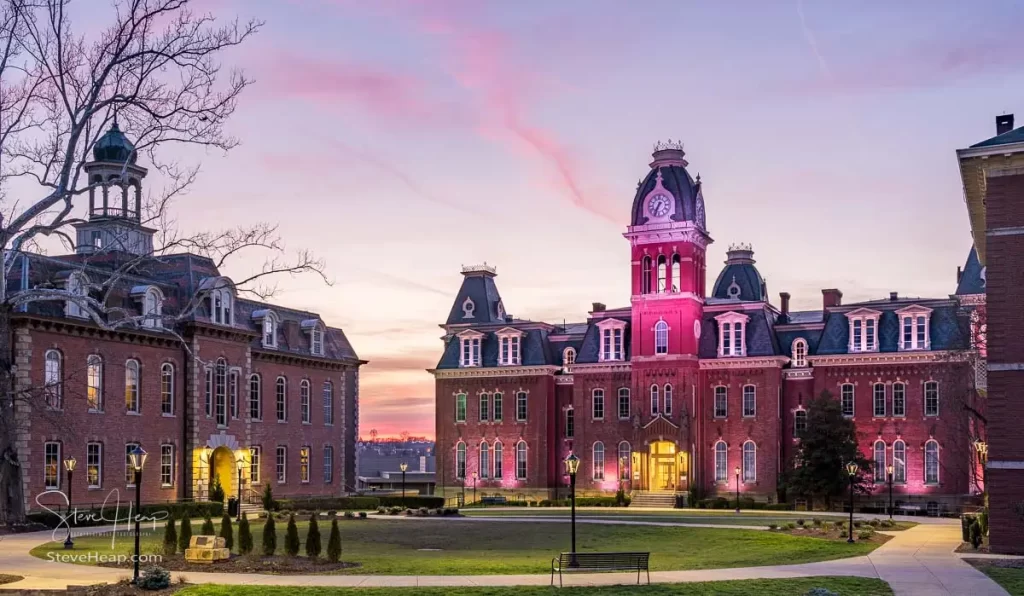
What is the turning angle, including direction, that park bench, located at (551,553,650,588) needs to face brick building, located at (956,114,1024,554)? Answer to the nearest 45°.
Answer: approximately 45° to its right

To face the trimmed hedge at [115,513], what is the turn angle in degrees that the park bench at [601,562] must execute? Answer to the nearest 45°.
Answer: approximately 45° to its left

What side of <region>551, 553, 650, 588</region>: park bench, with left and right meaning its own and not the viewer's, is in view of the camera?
back
